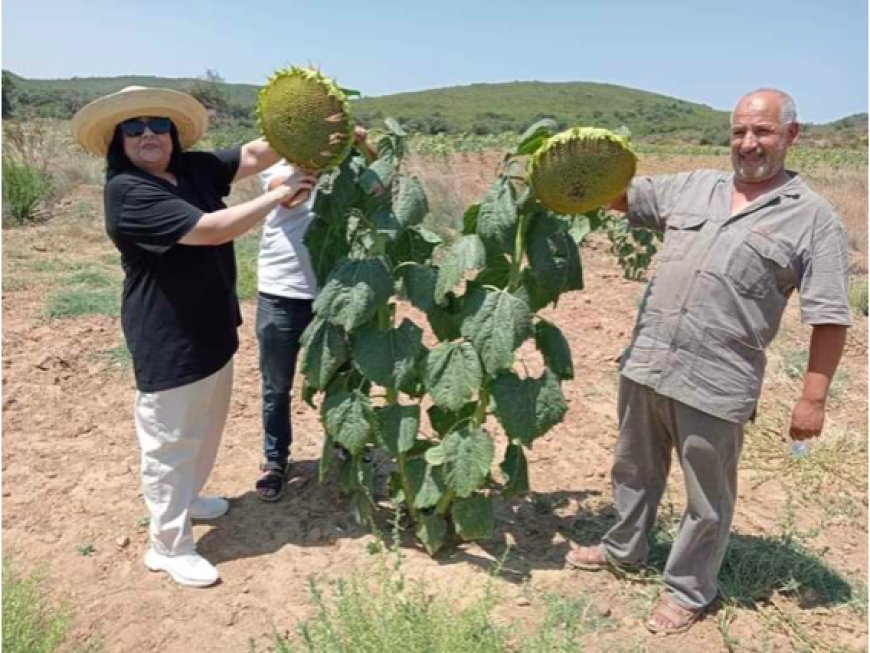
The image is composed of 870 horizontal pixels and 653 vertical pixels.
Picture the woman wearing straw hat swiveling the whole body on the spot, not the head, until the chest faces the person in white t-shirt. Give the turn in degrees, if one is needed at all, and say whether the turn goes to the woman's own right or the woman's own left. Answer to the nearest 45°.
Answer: approximately 90° to the woman's own left

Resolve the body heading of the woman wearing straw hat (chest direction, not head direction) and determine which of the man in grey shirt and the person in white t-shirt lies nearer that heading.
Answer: the man in grey shirt

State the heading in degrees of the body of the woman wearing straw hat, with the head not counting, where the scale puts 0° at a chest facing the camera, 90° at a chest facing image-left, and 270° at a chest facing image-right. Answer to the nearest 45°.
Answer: approximately 315°

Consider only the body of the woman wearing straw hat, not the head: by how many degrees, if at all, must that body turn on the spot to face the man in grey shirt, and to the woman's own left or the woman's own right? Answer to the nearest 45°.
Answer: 0° — they already face them

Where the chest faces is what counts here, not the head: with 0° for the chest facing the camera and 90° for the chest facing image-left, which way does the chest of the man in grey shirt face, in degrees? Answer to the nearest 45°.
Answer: approximately 45°

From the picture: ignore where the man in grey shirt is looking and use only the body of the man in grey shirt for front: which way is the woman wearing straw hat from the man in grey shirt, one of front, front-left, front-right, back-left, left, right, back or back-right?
front-right

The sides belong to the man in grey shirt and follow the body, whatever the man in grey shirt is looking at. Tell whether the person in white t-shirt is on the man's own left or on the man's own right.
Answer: on the man's own right
